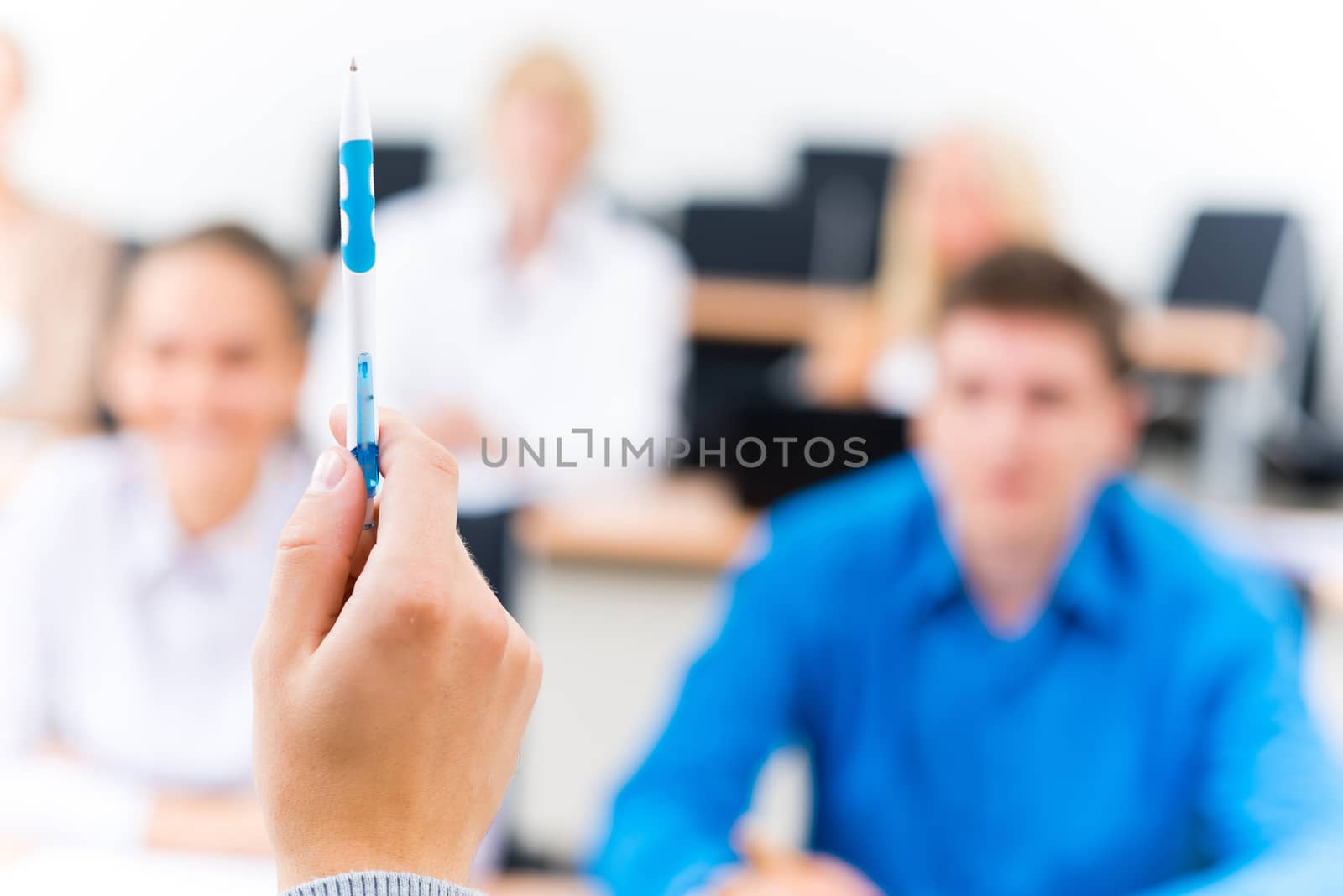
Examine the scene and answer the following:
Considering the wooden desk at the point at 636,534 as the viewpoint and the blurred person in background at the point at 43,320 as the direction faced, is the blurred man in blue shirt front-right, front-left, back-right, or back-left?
back-left

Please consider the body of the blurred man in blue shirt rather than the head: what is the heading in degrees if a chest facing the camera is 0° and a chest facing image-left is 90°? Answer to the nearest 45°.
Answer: approximately 0°

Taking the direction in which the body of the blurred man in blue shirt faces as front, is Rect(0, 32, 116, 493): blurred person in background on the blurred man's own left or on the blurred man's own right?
on the blurred man's own right

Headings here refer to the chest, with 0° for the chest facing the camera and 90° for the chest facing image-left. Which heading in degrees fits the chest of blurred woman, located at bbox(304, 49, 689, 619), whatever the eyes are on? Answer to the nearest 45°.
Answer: approximately 0°

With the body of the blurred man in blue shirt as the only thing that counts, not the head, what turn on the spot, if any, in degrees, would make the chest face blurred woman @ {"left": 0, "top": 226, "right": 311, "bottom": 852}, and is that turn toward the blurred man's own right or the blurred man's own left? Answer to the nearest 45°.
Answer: approximately 90° to the blurred man's own right

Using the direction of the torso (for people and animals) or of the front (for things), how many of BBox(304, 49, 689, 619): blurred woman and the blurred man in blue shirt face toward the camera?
2

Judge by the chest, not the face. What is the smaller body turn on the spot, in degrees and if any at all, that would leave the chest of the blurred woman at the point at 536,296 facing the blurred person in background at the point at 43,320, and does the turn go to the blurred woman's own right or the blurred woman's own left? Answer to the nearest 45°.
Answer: approximately 45° to the blurred woman's own right

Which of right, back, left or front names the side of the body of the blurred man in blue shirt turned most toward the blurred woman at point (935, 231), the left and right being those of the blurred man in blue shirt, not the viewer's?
back
